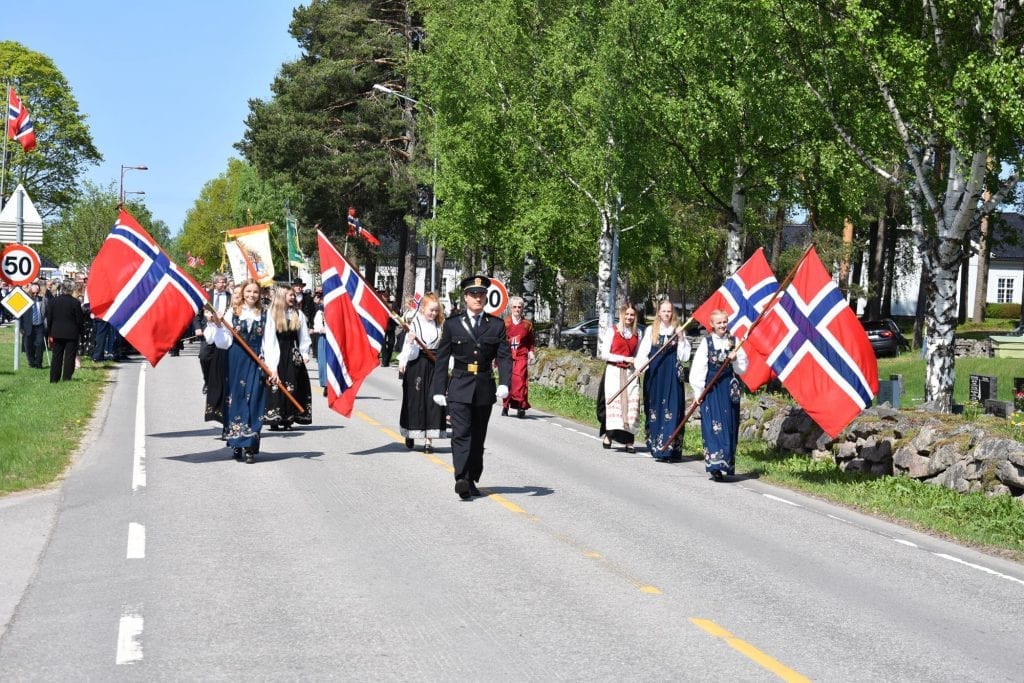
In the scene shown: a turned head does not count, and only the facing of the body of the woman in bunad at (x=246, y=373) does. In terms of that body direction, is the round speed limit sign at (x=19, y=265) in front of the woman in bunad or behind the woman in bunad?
behind

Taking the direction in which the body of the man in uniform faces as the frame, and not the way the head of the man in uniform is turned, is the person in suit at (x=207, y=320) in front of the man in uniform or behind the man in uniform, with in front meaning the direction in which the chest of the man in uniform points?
behind

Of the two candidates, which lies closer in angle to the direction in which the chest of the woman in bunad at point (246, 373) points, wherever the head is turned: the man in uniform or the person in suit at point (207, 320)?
the man in uniform

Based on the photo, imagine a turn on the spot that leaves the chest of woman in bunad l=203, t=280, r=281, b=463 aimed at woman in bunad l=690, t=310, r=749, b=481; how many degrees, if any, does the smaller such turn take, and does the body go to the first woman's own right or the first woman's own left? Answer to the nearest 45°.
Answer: approximately 90° to the first woman's own left

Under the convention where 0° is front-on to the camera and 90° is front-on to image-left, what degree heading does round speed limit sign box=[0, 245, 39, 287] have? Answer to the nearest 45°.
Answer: approximately 0°
